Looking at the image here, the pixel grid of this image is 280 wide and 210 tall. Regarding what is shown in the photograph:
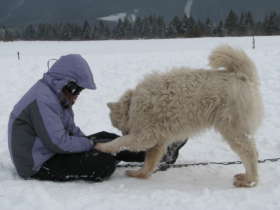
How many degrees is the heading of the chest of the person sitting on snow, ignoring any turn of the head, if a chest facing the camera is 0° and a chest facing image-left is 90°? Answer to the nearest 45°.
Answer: approximately 270°

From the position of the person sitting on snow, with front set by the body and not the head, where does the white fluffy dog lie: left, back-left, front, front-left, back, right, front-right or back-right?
front

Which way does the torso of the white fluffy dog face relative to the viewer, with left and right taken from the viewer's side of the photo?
facing to the left of the viewer

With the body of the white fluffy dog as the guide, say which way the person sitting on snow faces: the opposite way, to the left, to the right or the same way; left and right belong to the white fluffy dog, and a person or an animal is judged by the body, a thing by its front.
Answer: the opposite way

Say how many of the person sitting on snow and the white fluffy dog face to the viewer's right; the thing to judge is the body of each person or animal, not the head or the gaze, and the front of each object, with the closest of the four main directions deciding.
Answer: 1

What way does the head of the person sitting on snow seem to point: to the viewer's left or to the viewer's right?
to the viewer's right

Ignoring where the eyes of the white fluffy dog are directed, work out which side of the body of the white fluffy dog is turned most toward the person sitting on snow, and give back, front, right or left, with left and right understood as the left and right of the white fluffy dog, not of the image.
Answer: front
